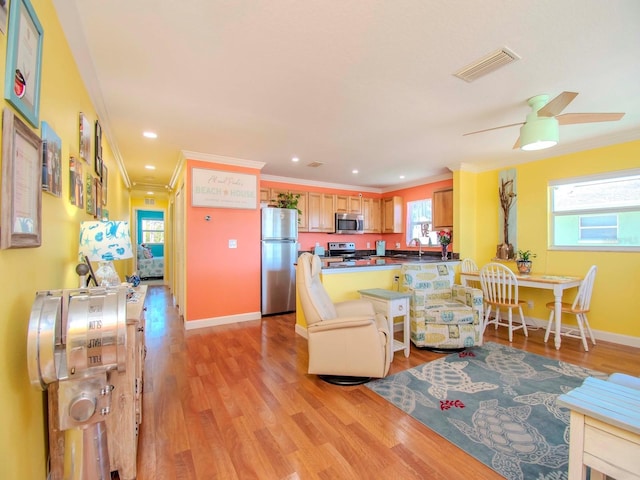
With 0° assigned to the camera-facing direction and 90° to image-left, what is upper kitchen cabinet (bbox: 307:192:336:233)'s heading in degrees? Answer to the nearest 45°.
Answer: approximately 315°

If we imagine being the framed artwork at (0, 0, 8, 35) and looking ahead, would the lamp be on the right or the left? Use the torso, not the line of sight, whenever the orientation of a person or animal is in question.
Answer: on its left

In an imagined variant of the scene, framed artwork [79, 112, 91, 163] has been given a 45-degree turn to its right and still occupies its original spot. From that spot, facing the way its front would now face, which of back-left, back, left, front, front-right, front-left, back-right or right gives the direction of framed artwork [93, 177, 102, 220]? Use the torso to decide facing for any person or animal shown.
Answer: back-left

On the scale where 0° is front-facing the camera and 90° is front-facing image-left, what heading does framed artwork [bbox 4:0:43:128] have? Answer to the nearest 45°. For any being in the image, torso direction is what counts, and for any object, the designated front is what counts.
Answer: approximately 270°

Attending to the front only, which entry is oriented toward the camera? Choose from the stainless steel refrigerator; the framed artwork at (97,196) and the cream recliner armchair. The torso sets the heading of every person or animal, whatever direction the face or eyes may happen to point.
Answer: the stainless steel refrigerator

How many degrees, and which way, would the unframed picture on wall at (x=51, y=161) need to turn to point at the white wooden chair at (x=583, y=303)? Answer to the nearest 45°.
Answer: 0° — it already faces it

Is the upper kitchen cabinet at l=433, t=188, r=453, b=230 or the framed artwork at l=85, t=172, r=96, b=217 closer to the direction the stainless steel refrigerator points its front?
the framed artwork

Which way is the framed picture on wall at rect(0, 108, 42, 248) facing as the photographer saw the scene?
facing to the right of the viewer

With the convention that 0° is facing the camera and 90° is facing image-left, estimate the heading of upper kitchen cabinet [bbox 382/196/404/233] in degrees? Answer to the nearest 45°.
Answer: approximately 45°

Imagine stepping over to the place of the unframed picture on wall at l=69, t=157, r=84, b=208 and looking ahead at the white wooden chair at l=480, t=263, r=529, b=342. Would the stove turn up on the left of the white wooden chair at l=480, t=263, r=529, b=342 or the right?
left

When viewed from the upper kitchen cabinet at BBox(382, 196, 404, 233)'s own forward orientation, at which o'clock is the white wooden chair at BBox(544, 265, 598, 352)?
The white wooden chair is roughly at 9 o'clock from the upper kitchen cabinet.

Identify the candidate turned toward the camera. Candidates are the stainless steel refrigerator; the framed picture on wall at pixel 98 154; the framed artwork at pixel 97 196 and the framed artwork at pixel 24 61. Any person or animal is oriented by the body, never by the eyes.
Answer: the stainless steel refrigerator

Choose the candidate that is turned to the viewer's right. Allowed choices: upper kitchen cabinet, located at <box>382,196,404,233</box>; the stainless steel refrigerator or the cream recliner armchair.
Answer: the cream recliner armchair

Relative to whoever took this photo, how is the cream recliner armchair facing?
facing to the right of the viewer
